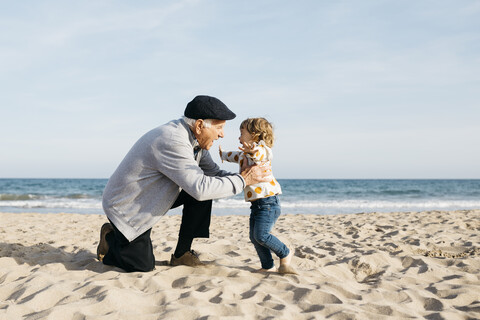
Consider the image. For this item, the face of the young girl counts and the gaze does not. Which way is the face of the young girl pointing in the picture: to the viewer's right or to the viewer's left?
to the viewer's left

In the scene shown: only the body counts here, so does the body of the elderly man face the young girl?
yes

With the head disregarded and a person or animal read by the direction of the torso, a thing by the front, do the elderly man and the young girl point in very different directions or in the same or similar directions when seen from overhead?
very different directions

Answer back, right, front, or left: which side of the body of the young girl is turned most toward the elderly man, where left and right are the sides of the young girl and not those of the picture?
front

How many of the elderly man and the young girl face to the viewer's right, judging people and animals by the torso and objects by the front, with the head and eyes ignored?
1

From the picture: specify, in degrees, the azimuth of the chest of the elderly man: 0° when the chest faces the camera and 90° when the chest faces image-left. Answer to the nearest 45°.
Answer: approximately 270°

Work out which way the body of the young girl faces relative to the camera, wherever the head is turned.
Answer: to the viewer's left

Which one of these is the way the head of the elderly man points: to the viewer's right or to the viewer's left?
to the viewer's right
